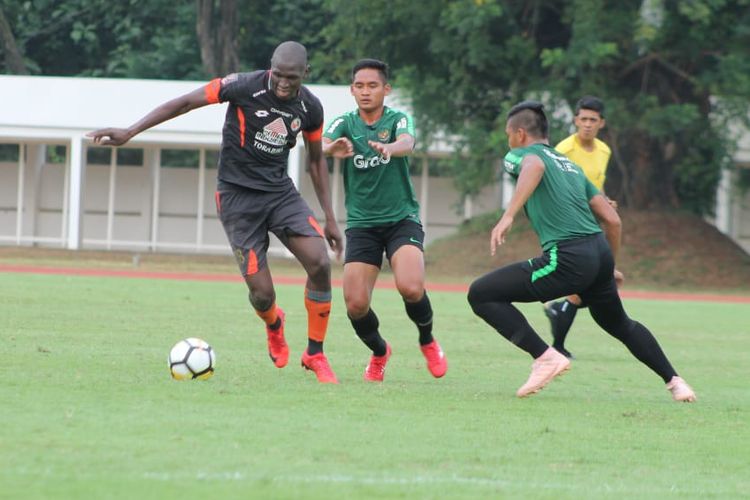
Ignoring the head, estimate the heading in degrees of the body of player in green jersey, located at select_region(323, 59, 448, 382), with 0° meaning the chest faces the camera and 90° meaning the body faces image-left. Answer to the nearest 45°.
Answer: approximately 0°

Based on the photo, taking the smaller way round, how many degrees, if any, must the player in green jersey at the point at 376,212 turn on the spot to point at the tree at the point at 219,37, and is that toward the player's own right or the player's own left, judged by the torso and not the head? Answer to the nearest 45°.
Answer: approximately 180°

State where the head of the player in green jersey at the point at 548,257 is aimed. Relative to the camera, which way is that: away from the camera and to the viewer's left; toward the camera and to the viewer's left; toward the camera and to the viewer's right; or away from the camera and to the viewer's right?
away from the camera and to the viewer's left

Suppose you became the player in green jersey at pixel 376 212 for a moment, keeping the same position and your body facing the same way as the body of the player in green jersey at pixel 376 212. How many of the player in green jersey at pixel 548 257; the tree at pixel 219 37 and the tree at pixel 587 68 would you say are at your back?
2

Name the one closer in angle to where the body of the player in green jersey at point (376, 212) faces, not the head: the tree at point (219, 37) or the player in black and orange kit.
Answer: the player in black and orange kit

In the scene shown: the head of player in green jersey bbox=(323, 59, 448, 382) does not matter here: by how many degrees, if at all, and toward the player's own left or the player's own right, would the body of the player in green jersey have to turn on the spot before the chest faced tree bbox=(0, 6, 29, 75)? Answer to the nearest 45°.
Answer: approximately 180°

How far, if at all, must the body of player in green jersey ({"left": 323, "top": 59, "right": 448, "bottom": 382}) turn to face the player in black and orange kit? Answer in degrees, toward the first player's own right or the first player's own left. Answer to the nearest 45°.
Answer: approximately 90° to the first player's own right

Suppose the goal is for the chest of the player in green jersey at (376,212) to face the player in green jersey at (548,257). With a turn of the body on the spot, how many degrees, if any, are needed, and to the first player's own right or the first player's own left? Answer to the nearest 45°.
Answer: approximately 45° to the first player's own left

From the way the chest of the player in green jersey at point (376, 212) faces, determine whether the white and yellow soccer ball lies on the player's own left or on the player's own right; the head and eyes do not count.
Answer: on the player's own right
